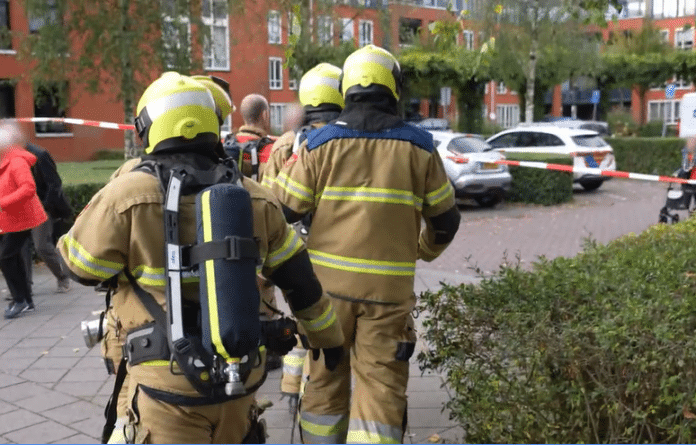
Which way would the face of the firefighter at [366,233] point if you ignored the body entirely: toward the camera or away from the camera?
away from the camera

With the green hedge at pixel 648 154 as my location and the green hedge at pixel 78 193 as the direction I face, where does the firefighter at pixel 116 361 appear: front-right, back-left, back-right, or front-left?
front-left

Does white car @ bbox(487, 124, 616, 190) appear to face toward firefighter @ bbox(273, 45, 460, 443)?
no

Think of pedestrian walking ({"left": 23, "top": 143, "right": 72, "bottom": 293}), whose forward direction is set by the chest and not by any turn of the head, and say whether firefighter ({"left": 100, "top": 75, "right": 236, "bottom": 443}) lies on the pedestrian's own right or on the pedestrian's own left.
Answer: on the pedestrian's own left

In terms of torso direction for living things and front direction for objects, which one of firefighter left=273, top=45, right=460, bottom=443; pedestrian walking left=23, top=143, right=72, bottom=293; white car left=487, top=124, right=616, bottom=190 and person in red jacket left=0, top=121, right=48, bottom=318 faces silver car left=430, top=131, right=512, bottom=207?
the firefighter

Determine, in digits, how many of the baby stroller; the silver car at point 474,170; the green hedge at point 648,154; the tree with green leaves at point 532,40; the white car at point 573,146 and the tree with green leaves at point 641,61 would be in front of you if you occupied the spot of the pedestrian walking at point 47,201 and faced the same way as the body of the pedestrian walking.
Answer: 0

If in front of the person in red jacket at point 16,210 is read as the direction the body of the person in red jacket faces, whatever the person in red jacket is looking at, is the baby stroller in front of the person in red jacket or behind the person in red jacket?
behind

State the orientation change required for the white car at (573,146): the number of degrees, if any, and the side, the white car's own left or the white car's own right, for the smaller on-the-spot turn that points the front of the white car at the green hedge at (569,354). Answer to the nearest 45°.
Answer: approximately 135° to the white car's own left

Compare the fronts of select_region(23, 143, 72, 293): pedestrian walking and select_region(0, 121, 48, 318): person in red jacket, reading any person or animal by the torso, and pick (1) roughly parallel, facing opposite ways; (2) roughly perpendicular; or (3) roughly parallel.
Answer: roughly parallel

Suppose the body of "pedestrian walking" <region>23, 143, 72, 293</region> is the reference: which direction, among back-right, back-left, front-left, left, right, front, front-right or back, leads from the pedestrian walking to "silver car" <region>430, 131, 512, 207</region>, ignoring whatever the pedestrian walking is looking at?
back-right

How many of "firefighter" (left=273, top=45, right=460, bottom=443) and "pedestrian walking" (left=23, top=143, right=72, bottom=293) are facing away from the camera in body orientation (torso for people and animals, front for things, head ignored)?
1

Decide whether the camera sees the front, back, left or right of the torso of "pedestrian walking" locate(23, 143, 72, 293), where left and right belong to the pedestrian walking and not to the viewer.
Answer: left

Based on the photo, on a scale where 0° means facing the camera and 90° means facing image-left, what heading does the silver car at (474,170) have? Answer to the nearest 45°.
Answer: approximately 135°

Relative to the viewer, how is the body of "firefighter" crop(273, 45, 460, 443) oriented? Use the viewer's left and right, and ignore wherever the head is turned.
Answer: facing away from the viewer

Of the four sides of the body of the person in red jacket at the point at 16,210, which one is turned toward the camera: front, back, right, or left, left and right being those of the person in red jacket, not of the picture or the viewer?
left
